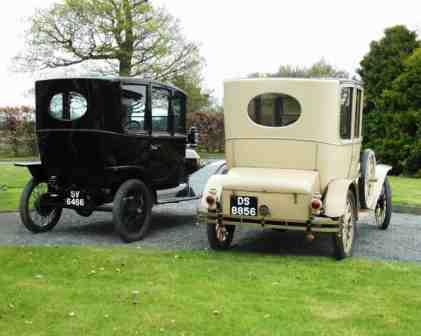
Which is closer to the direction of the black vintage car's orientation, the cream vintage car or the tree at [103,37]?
the tree

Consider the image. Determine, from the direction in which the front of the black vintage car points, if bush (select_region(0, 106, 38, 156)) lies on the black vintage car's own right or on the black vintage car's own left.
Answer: on the black vintage car's own left

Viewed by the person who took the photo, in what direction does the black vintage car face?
facing away from the viewer and to the right of the viewer

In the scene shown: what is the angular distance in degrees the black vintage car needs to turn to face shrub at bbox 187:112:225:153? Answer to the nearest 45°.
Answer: approximately 45° to its left

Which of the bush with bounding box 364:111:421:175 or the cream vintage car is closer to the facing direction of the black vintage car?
the bush

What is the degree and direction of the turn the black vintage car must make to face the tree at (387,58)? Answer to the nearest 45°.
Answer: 0° — it already faces it

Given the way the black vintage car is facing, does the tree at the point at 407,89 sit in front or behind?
in front

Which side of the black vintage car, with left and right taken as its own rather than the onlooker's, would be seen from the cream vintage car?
right

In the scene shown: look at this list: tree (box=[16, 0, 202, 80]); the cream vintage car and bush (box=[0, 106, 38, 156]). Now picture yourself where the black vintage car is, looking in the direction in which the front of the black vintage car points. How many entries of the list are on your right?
1

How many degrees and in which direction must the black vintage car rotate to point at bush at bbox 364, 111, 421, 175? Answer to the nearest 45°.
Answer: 0° — it already faces it
